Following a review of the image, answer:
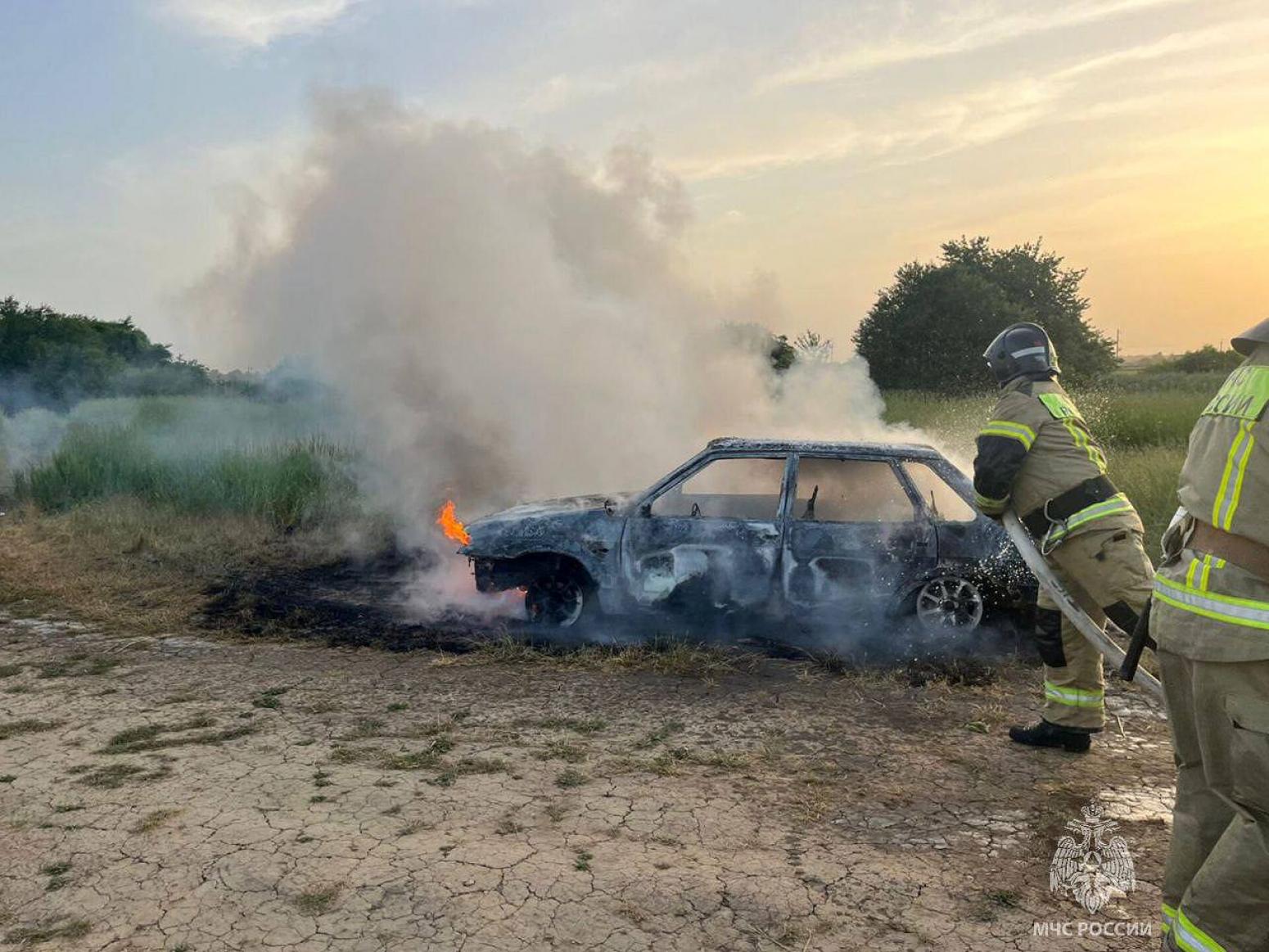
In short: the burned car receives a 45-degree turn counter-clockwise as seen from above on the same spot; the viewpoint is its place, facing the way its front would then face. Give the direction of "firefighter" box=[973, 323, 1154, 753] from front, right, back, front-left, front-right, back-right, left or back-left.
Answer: left

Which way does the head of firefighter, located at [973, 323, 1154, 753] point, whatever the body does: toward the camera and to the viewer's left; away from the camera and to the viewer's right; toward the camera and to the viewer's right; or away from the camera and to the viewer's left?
away from the camera and to the viewer's left

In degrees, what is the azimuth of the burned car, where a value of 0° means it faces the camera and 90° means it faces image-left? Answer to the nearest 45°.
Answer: approximately 90°

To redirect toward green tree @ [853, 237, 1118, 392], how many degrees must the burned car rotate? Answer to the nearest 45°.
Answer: approximately 90° to its right

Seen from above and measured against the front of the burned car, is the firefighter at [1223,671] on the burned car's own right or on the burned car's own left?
on the burned car's own left
